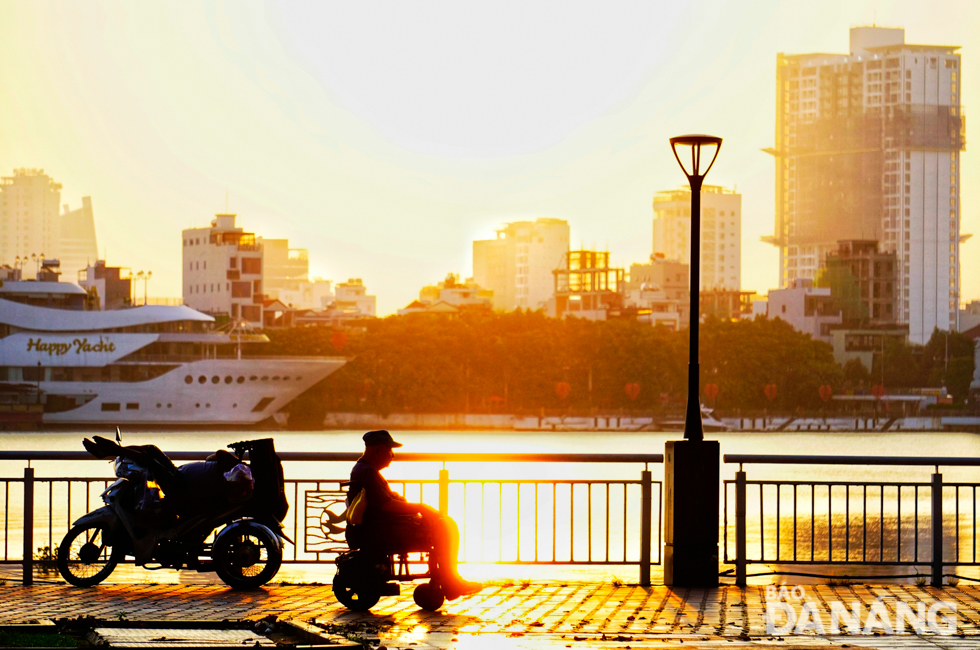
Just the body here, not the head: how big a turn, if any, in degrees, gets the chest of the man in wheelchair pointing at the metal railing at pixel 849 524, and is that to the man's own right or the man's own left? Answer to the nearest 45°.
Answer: approximately 45° to the man's own left

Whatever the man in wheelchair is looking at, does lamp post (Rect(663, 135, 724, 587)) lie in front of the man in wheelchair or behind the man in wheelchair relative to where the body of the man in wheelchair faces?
in front

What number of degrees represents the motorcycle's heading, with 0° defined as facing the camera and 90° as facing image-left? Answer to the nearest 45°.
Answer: approximately 90°

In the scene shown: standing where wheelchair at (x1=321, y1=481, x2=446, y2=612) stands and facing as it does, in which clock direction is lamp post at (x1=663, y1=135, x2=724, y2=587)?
The lamp post is roughly at 11 o'clock from the wheelchair.

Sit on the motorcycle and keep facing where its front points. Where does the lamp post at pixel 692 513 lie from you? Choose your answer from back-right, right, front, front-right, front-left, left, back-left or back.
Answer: back

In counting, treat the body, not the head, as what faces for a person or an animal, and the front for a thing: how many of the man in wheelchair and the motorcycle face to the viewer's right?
1

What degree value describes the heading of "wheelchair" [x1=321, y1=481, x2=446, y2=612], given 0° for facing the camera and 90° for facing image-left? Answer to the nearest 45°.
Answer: approximately 270°

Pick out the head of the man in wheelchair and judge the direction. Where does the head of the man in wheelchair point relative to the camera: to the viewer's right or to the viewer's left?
to the viewer's right

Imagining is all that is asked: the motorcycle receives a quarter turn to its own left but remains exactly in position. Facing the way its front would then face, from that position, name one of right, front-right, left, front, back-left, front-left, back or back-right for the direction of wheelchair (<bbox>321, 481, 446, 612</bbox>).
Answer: front-left

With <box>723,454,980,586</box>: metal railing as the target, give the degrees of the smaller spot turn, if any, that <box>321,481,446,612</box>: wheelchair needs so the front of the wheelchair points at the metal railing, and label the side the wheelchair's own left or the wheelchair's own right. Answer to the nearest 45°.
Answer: approximately 45° to the wheelchair's own left

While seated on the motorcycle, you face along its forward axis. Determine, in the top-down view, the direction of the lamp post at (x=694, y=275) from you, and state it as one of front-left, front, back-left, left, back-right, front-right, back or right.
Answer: back

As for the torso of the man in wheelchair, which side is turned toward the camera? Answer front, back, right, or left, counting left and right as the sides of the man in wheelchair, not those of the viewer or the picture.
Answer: right

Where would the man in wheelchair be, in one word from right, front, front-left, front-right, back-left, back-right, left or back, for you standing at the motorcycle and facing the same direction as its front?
back-left

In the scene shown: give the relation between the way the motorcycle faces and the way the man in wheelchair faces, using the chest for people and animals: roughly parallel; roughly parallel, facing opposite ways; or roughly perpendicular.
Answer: roughly parallel, facing opposite ways
